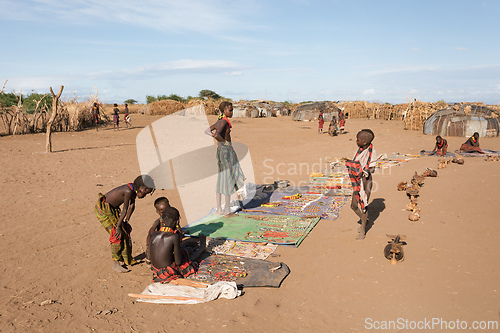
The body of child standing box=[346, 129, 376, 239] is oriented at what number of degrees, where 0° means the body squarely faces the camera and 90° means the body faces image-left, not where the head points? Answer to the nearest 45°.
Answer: approximately 90°

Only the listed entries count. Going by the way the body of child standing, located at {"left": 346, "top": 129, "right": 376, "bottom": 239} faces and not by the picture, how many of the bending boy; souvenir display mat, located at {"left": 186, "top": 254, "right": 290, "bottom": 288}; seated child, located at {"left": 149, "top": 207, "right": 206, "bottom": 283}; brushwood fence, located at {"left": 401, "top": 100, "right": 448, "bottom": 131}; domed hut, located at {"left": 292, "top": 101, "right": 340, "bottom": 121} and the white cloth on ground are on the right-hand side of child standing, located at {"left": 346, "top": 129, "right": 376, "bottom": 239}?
2

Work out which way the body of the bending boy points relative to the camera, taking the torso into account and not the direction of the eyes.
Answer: to the viewer's right

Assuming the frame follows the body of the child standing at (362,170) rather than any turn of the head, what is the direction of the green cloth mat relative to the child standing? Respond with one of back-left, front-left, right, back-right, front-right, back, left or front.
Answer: front

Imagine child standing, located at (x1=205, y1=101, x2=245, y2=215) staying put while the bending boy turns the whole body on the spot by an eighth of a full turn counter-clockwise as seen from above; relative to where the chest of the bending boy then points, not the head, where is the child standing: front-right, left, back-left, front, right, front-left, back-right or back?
front

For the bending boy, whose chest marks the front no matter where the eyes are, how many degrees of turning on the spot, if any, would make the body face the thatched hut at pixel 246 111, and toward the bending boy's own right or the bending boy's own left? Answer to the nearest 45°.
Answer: approximately 90° to the bending boy's own left

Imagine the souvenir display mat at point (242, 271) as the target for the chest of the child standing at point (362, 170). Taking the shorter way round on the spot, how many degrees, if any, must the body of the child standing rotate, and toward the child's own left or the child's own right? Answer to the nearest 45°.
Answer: approximately 45° to the child's own left

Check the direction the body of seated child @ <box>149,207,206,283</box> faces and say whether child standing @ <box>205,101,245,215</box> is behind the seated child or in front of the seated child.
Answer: in front

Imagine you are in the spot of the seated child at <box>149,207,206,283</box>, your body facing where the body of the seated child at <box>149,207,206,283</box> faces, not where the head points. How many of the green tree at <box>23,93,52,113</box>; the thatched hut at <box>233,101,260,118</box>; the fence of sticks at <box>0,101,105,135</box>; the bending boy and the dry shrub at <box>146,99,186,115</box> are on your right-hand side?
0

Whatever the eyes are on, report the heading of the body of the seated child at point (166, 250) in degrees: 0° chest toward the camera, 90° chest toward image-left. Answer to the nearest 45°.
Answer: approximately 225°

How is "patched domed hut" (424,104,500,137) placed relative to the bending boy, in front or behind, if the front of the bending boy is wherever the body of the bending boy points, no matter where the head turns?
in front

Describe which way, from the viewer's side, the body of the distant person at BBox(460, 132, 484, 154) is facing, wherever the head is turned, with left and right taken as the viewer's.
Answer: facing the viewer and to the left of the viewer

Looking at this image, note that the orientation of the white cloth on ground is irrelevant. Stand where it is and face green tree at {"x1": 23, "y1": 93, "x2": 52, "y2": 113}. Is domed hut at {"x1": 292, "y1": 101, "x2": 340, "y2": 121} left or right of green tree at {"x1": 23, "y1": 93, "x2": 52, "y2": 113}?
right

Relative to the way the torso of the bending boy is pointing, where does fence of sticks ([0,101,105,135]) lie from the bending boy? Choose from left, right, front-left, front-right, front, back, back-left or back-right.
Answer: left

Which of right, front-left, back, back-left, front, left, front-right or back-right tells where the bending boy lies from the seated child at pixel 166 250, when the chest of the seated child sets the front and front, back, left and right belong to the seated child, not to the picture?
left
